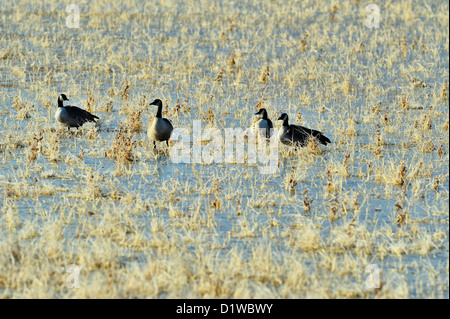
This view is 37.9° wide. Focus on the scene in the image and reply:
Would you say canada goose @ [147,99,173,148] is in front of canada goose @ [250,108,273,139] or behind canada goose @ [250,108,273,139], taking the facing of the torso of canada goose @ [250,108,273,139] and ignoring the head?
in front

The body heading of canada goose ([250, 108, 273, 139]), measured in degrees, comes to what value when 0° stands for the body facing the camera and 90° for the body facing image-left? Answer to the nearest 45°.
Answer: approximately 45°

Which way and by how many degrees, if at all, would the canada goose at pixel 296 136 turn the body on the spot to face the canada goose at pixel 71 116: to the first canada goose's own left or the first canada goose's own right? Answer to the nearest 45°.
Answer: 0° — it already faces it

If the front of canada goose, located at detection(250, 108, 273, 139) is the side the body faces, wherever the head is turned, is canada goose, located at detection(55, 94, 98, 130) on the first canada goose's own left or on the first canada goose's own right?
on the first canada goose's own right

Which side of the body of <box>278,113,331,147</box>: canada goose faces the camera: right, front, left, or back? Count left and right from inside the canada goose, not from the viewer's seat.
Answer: left

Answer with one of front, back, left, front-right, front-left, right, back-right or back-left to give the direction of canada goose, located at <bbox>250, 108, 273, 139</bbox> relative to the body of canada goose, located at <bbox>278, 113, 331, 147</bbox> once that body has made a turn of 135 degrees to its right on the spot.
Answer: left
